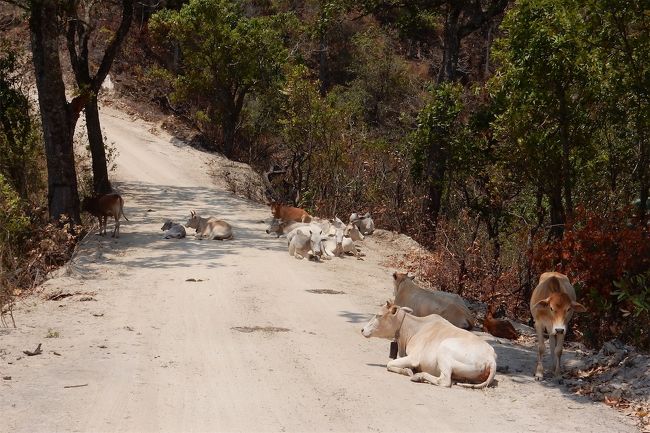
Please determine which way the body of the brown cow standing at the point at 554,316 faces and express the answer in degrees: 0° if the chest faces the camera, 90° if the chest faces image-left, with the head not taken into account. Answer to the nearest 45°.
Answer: approximately 0°

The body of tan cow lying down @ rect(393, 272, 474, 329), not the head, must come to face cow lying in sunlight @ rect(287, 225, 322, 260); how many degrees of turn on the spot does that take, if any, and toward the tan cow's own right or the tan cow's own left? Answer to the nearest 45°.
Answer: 0° — it already faces it

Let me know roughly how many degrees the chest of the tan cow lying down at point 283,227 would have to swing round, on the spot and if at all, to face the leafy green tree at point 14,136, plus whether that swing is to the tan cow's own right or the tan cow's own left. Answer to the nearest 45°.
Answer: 0° — it already faces it

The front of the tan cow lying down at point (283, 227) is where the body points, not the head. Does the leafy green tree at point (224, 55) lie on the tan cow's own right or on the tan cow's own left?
on the tan cow's own right

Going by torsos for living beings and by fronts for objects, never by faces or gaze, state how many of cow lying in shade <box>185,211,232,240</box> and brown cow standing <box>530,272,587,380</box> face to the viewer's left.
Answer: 1

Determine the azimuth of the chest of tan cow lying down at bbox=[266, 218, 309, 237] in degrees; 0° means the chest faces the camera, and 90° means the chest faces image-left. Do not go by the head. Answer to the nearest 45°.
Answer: approximately 90°

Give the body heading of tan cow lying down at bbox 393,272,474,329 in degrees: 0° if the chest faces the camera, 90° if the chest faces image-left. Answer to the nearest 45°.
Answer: approximately 135°

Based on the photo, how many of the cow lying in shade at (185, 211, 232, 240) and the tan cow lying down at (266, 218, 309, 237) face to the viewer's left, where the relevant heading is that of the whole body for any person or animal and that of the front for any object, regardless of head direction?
2

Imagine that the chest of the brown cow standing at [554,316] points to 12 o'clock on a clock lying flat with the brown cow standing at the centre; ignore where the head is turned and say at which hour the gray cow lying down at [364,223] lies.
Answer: The gray cow lying down is roughly at 5 o'clock from the brown cow standing.

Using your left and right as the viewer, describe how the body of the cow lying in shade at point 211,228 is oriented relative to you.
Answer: facing to the left of the viewer

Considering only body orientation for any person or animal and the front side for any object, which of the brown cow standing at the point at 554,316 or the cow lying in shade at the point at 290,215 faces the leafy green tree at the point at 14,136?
the cow lying in shade

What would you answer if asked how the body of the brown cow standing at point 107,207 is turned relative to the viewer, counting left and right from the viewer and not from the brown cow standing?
facing away from the viewer and to the left of the viewer
